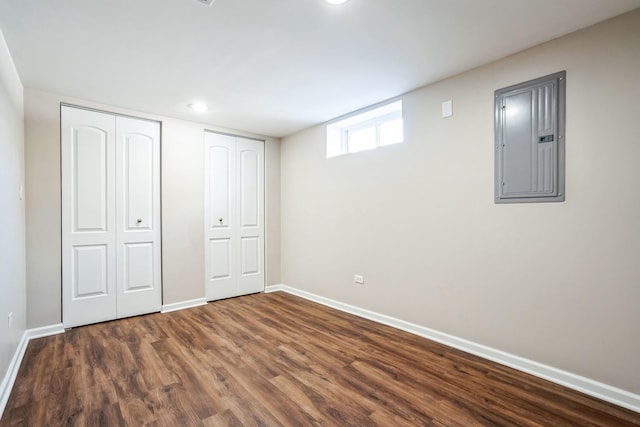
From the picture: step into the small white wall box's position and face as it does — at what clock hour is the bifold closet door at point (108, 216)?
The bifold closet door is roughly at 1 o'clock from the small white wall box.

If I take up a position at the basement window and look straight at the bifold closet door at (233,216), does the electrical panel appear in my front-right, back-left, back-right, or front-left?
back-left

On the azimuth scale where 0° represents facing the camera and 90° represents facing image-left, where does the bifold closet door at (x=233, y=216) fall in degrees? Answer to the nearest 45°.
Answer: approximately 315°

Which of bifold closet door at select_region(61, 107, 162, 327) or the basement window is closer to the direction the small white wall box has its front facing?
the bifold closet door

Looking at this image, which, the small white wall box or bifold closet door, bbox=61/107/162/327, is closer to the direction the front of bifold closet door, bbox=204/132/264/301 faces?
the small white wall box

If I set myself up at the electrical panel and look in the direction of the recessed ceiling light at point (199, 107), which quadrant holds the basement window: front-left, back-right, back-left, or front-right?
front-right

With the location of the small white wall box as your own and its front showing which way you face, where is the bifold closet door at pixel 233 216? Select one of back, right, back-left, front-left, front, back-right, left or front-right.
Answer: front-right

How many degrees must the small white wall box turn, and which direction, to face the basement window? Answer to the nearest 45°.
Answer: approximately 90° to its right

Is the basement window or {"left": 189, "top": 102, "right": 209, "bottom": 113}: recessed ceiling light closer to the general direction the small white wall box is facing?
the recessed ceiling light

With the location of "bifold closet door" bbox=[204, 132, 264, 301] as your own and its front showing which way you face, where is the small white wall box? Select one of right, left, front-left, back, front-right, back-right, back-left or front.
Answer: front

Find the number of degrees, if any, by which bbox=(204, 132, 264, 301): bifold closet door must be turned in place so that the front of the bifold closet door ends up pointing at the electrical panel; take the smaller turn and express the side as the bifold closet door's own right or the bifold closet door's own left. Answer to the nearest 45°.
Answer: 0° — it already faces it

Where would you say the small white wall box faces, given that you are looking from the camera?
facing the viewer and to the left of the viewer

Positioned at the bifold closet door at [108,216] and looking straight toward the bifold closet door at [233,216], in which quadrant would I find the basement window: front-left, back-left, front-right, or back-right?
front-right

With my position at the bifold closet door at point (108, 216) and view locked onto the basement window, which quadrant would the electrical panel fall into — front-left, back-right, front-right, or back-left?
front-right

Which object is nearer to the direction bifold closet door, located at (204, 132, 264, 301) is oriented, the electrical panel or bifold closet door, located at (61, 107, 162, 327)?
the electrical panel

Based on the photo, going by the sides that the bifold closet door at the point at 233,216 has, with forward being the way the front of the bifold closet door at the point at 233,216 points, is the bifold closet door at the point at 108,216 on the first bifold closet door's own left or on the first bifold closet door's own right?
on the first bifold closet door's own right
